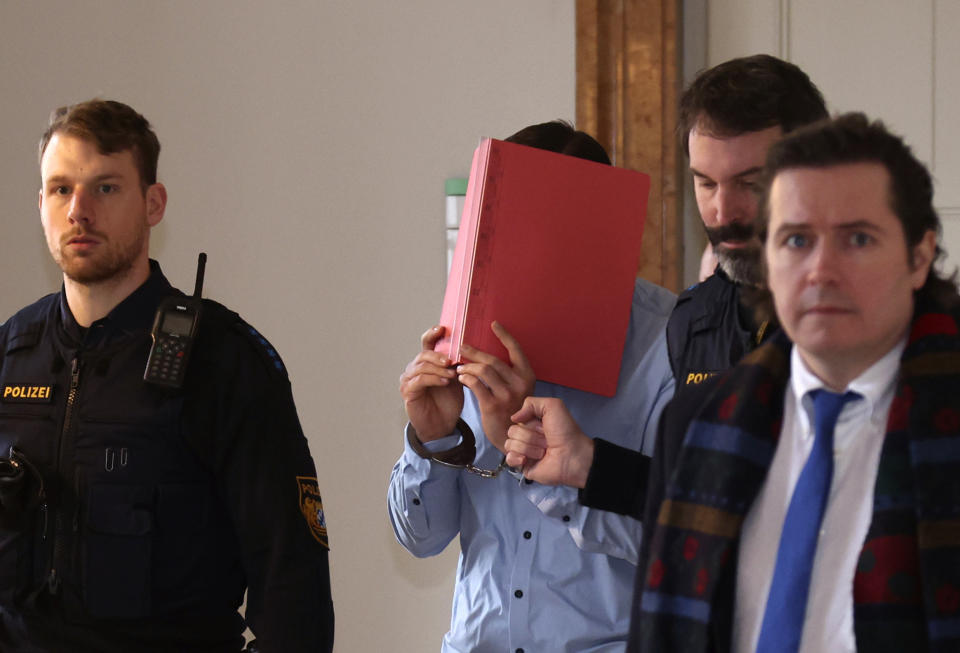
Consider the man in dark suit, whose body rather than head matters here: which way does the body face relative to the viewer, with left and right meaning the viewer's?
facing the viewer and to the left of the viewer

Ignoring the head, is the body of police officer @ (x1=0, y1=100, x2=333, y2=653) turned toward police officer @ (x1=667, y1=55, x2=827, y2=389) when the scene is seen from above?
no

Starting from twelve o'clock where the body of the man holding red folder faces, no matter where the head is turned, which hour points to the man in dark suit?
The man in dark suit is roughly at 11 o'clock from the man holding red folder.

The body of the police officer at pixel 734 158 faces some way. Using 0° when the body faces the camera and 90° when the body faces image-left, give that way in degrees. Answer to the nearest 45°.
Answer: approximately 45°

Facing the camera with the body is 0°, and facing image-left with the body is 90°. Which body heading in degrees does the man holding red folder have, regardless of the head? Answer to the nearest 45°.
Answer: approximately 0°

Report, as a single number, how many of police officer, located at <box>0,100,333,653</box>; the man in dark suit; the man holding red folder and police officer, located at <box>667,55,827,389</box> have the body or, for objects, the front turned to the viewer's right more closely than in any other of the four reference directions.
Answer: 0

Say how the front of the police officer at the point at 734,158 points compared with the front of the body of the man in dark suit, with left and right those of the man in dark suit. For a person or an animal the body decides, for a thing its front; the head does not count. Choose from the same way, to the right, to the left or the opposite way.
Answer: the same way

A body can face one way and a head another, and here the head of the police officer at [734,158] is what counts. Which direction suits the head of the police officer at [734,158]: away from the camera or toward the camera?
toward the camera

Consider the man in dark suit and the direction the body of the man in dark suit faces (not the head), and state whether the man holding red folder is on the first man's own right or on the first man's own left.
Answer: on the first man's own right

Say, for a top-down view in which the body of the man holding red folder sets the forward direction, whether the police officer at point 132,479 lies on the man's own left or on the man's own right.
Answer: on the man's own right

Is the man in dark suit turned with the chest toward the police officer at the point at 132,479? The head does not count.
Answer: no

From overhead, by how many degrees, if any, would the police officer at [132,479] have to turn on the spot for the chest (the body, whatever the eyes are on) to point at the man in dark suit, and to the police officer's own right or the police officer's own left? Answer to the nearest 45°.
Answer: approximately 90° to the police officer's own left
